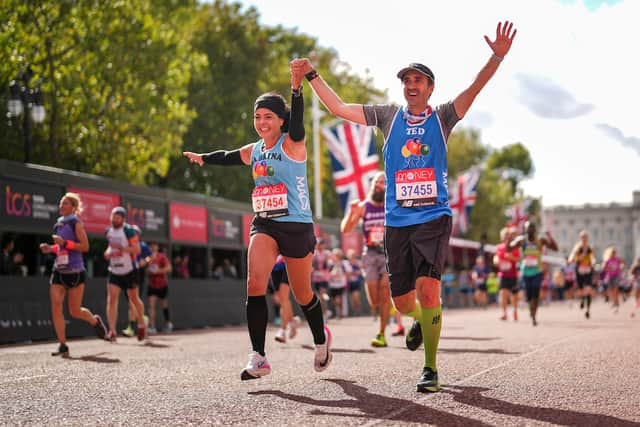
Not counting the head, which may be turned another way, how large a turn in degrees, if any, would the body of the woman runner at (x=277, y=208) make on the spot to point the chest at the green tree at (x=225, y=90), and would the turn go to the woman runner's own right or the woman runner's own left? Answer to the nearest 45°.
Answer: approximately 135° to the woman runner's own right

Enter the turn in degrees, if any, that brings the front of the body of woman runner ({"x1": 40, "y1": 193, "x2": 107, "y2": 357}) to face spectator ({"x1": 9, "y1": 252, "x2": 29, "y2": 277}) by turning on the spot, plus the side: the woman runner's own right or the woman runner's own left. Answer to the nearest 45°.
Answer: approximately 135° to the woman runner's own right

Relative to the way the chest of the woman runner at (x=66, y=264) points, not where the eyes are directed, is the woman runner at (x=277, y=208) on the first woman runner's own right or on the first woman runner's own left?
on the first woman runner's own left

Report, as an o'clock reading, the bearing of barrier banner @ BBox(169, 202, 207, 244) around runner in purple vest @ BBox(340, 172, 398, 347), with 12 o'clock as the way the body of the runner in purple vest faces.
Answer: The barrier banner is roughly at 5 o'clock from the runner in purple vest.

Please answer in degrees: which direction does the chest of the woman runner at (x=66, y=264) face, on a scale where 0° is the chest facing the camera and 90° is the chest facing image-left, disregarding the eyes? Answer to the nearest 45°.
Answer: approximately 45°

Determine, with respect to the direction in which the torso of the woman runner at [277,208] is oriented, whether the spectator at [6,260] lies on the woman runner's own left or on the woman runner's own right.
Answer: on the woman runner's own right

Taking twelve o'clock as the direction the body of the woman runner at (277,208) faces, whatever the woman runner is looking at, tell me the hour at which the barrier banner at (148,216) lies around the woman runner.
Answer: The barrier banner is roughly at 4 o'clock from the woman runner.

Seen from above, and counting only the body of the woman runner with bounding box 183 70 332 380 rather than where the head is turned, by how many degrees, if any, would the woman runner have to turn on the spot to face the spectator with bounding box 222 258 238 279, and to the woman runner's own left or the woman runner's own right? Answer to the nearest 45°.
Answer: approximately 135° to the woman runner's own right

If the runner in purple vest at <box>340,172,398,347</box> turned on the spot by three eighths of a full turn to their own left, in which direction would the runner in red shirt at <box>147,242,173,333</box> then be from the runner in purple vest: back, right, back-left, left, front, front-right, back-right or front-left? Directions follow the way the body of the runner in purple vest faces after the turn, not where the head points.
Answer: left

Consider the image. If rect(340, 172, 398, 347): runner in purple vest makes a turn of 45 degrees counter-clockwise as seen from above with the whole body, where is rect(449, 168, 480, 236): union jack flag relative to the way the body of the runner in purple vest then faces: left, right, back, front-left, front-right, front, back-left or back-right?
back-left

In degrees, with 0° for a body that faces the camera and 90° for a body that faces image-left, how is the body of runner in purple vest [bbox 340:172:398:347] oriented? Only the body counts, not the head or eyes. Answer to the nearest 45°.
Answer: approximately 0°
